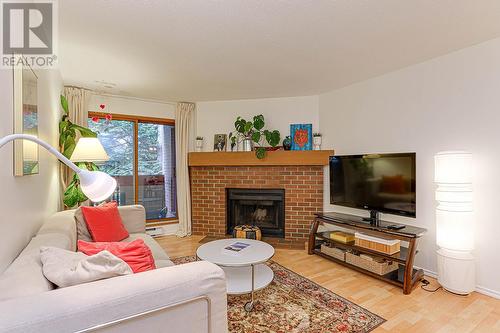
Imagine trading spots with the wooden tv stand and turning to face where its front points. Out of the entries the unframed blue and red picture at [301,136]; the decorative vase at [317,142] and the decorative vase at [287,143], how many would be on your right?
3

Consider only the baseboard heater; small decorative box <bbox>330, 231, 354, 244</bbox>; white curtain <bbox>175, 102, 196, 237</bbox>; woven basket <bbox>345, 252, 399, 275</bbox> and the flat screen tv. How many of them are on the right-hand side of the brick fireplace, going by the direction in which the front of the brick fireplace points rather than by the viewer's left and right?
2

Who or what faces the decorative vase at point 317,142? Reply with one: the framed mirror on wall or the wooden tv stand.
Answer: the framed mirror on wall

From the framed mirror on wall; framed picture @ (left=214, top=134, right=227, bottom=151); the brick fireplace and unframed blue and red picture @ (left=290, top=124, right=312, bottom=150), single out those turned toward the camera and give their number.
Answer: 3

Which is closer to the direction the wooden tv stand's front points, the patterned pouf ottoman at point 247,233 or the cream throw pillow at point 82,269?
the cream throw pillow

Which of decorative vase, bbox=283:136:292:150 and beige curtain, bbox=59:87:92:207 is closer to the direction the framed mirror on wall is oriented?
the decorative vase

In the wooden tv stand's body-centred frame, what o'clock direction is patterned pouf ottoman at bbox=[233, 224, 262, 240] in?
The patterned pouf ottoman is roughly at 2 o'clock from the wooden tv stand.

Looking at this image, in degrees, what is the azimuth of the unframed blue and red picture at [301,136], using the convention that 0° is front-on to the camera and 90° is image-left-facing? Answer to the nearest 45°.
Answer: approximately 0°

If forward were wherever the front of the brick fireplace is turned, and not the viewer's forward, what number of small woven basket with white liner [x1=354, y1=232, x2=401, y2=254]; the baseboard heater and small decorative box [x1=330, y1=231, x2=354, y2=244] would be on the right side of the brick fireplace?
1

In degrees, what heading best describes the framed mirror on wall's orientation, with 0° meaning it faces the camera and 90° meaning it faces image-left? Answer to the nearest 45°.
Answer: approximately 270°

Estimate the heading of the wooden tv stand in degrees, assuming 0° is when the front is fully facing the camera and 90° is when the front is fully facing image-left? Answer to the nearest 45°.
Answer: approximately 45°

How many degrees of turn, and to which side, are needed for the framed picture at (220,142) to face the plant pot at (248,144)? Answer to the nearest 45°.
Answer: approximately 45° to its left

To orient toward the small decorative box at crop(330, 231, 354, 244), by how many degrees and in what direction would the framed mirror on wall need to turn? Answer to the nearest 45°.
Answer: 0° — it already faces it

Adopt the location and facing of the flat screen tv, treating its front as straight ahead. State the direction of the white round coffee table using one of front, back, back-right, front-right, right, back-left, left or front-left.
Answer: front

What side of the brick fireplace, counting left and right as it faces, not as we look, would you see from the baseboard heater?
right

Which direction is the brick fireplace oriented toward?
toward the camera

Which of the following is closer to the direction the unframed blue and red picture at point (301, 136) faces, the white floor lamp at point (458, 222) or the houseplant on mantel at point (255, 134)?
the white floor lamp

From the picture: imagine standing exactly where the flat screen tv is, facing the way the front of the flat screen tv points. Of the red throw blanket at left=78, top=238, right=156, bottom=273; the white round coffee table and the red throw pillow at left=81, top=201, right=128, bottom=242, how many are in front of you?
3

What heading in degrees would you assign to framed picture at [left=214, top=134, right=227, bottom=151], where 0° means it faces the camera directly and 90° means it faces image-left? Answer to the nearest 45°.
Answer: approximately 0°

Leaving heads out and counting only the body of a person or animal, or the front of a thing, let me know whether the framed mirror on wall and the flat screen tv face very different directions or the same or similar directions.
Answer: very different directions

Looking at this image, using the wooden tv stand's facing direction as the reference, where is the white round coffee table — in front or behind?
in front
